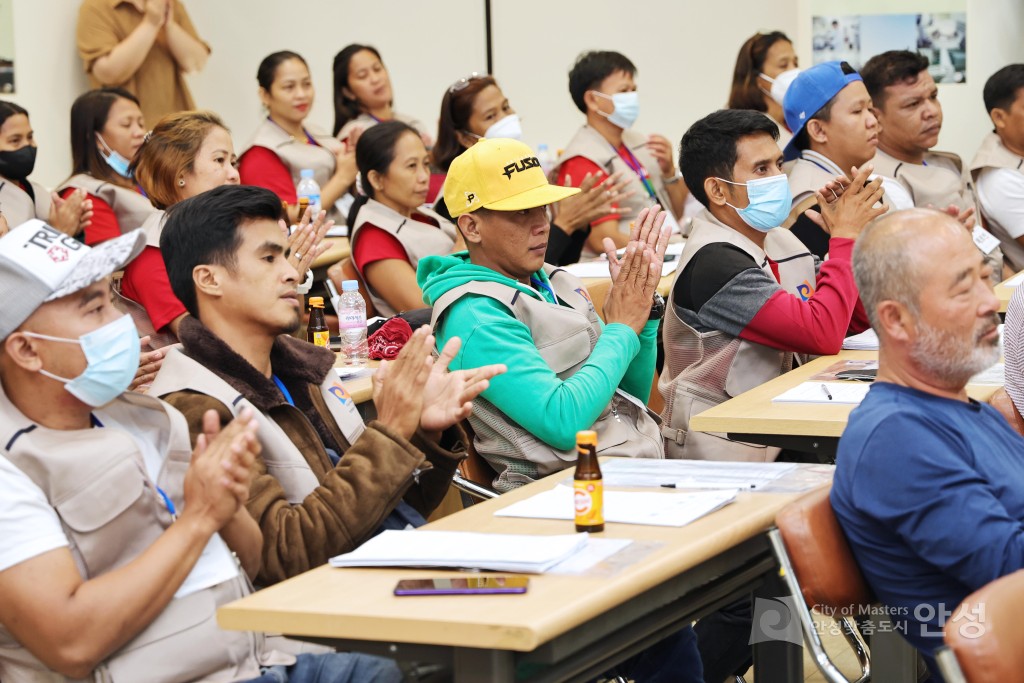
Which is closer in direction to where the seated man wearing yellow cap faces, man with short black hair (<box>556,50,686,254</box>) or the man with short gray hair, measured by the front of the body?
the man with short gray hair
